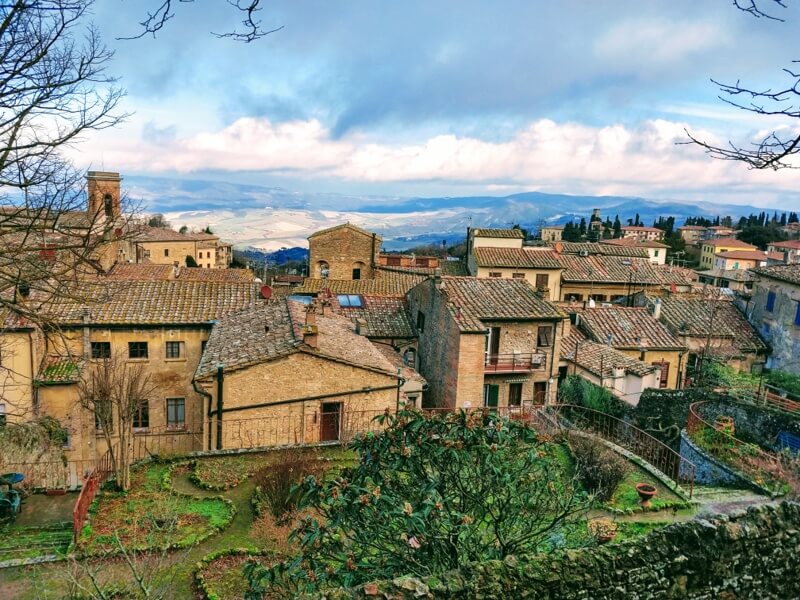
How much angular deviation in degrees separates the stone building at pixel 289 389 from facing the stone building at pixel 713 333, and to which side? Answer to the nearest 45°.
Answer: approximately 135° to its left

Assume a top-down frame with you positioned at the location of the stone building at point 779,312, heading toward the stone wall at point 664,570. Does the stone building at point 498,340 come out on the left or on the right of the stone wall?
right

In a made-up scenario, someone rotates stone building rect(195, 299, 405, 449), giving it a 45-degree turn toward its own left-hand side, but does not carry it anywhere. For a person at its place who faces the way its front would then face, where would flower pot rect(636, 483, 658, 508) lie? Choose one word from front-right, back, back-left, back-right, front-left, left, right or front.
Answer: front

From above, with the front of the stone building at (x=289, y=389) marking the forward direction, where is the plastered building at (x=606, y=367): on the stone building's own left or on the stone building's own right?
on the stone building's own left

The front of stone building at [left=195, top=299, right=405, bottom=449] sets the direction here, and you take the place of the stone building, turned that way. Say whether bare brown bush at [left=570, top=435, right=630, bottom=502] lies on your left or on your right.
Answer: on your left

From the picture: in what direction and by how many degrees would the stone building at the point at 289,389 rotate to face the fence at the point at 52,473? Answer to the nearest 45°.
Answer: approximately 90° to its right

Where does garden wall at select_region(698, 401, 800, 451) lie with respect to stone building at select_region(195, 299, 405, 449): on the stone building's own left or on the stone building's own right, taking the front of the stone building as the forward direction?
on the stone building's own left

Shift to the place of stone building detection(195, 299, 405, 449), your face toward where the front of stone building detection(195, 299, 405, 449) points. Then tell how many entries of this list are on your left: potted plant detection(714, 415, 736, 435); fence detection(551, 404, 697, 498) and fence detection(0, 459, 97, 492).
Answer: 2

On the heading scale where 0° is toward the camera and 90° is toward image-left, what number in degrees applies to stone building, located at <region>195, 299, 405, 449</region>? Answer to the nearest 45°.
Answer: approximately 0°

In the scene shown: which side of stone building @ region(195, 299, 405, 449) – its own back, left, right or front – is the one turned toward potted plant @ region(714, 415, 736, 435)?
left

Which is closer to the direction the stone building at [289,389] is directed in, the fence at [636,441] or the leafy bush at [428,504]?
the leafy bush
